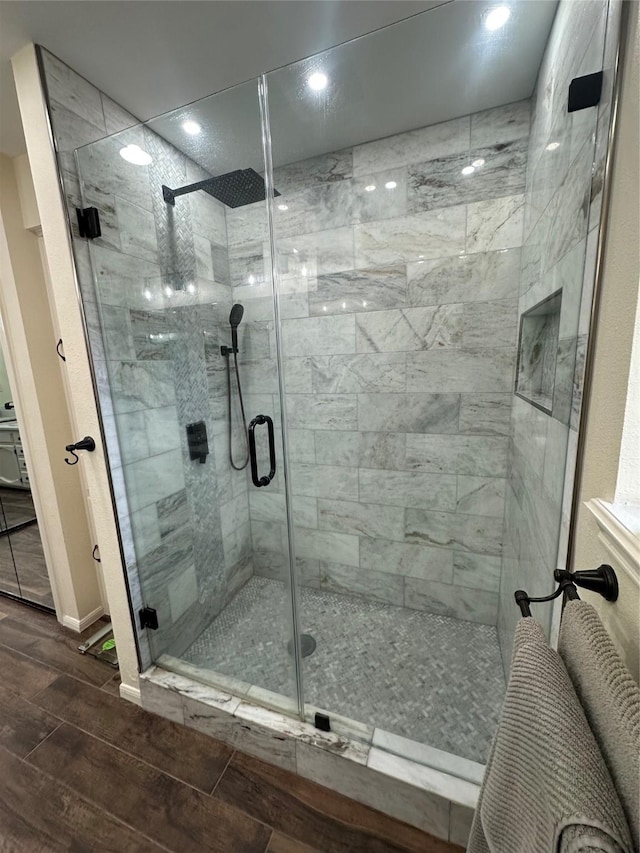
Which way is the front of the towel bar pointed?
to the viewer's left

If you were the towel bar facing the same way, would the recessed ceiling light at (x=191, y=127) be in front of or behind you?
in front
